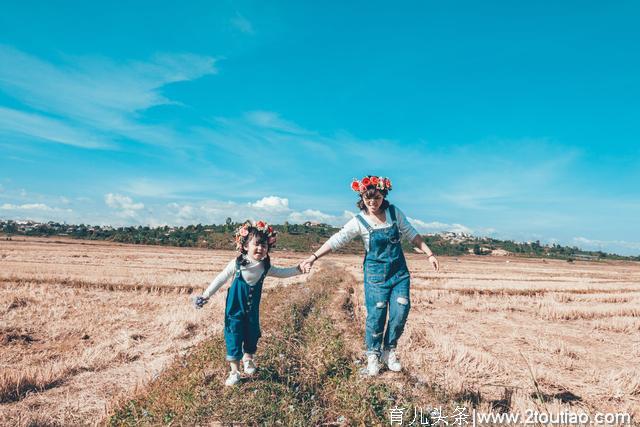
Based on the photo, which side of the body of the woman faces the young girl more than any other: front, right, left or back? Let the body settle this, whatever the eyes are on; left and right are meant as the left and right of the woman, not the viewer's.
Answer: right

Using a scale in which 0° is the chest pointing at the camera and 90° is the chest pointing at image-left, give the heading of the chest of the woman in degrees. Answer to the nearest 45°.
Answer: approximately 0°
